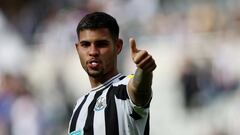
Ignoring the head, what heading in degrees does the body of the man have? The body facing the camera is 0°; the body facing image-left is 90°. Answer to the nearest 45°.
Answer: approximately 45°

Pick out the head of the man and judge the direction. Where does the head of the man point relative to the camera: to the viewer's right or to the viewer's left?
to the viewer's left
